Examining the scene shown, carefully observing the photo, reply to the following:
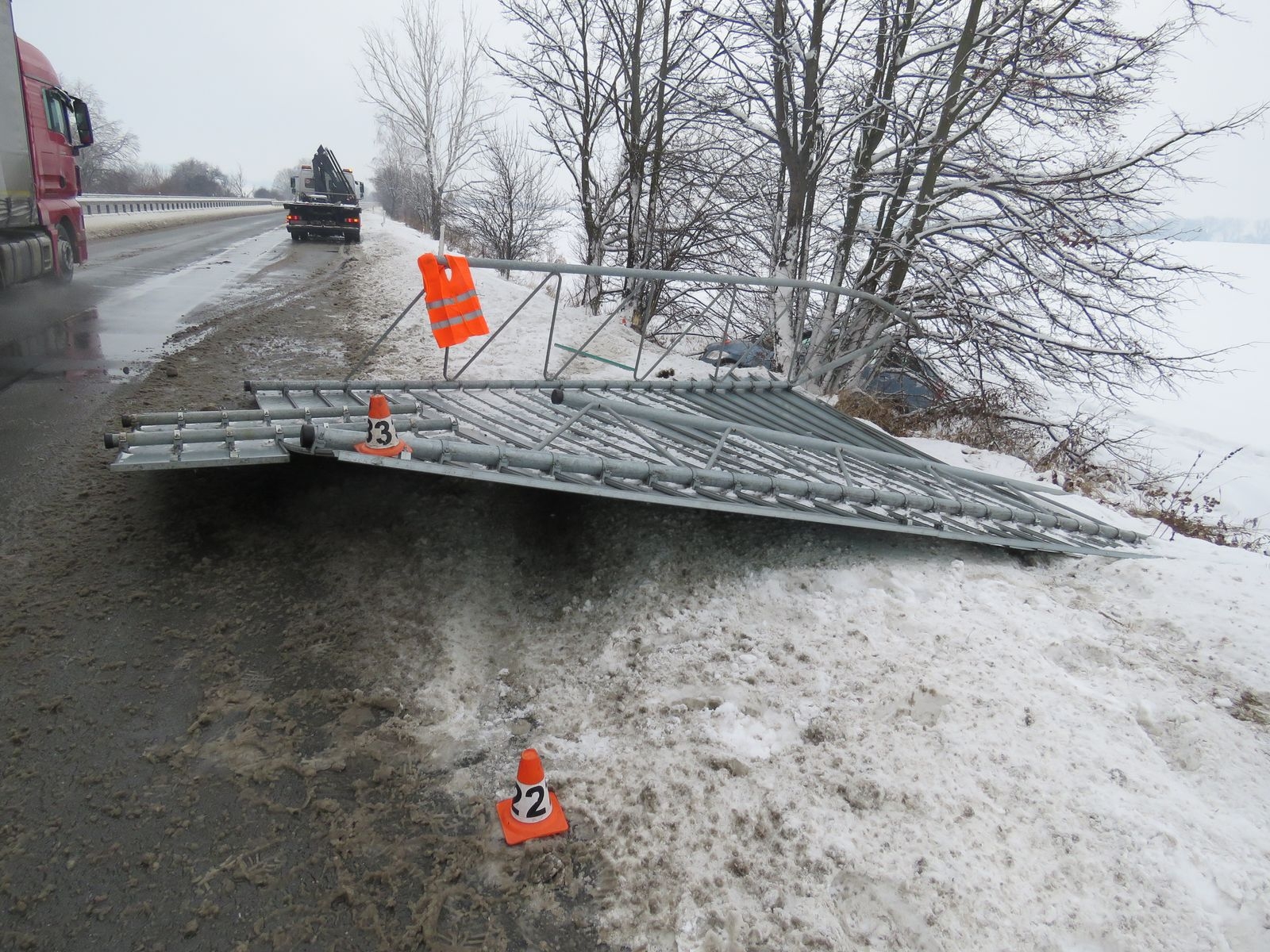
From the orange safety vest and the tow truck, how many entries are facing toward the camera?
1

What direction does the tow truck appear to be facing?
away from the camera

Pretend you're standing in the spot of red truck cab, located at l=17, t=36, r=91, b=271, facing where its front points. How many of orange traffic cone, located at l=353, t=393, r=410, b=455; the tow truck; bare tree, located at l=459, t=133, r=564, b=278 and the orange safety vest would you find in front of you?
2

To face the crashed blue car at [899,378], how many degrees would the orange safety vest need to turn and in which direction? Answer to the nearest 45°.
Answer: approximately 135° to its left

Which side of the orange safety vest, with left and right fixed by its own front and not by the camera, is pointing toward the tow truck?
back

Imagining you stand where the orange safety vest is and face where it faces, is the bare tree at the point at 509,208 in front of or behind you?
behind
